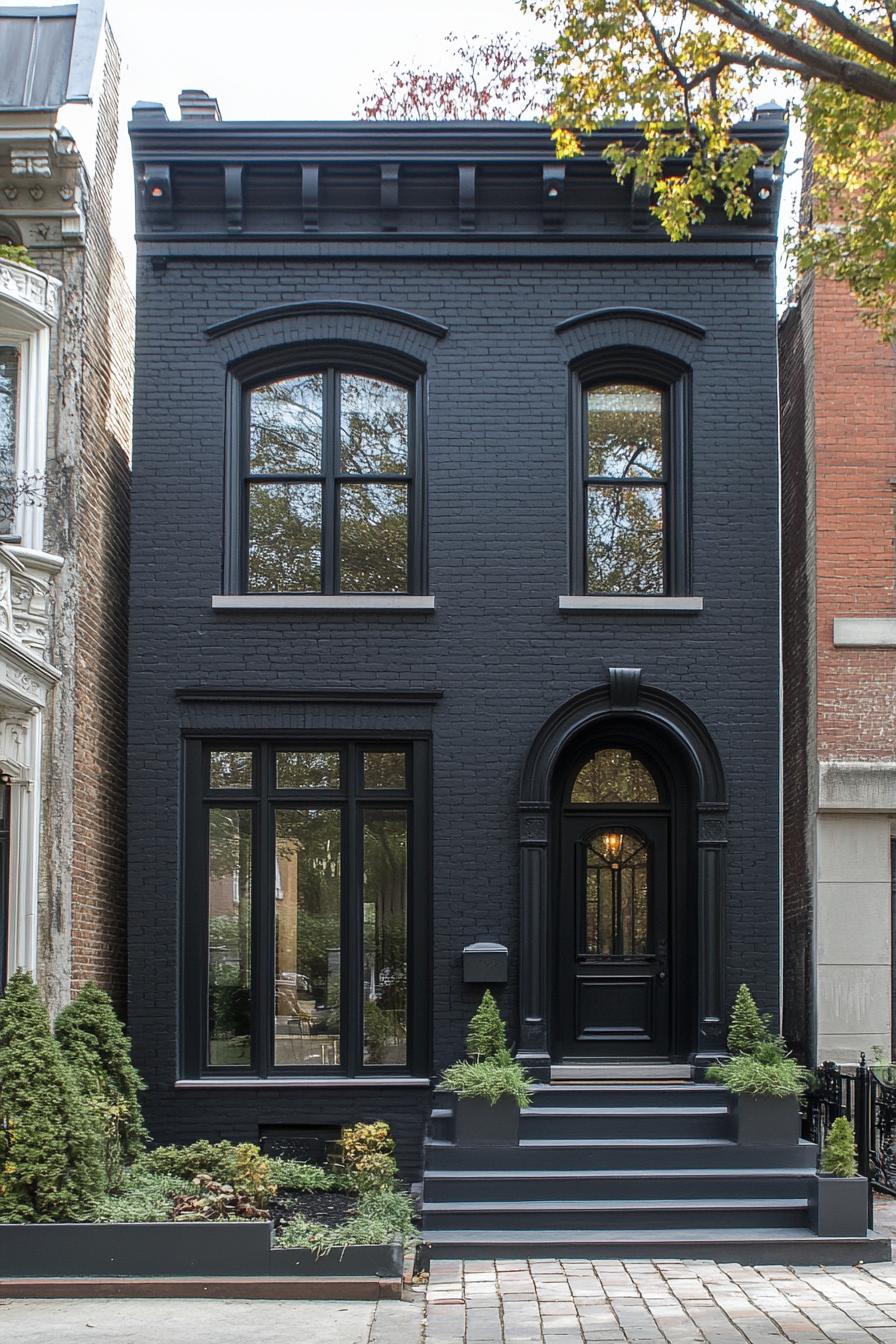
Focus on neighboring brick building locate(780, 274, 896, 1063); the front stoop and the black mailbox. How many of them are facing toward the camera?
3

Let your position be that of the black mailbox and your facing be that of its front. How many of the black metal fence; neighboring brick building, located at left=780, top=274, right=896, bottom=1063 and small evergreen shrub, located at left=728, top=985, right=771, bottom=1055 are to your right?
0

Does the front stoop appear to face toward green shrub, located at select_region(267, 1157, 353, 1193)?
no

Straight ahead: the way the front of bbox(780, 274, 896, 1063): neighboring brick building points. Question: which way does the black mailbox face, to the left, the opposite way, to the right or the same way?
the same way

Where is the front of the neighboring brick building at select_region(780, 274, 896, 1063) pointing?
toward the camera

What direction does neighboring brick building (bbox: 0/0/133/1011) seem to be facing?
toward the camera

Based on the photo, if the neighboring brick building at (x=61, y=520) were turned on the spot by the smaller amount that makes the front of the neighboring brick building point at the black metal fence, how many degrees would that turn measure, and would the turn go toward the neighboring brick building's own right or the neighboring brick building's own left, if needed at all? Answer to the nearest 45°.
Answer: approximately 90° to the neighboring brick building's own left

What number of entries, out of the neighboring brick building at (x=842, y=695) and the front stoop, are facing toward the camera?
2

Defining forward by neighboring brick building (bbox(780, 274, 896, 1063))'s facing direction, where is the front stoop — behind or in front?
in front

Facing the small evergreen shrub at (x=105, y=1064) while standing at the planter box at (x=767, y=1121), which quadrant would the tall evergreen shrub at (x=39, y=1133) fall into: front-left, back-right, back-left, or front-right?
front-left
